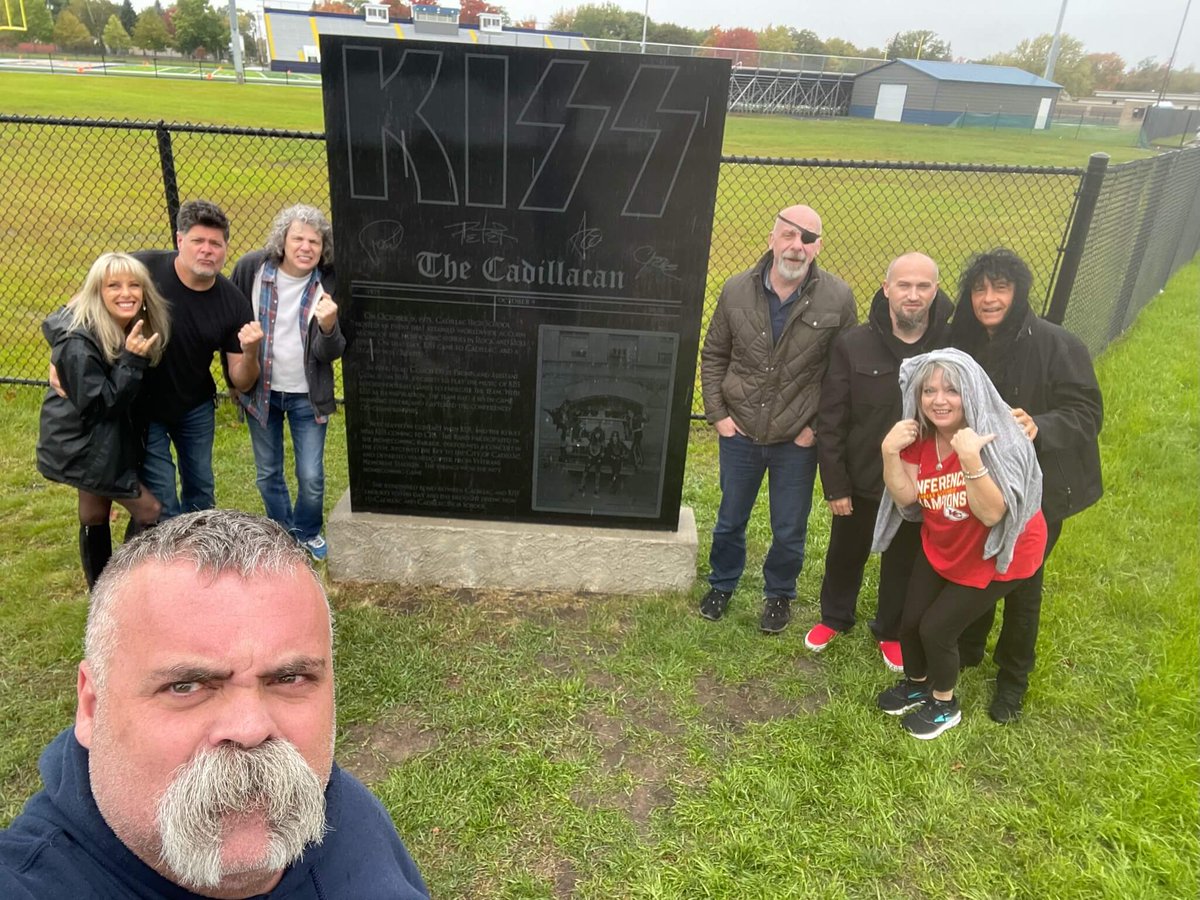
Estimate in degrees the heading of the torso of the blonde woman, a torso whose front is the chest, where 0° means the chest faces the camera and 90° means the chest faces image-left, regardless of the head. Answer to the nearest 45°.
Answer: approximately 315°

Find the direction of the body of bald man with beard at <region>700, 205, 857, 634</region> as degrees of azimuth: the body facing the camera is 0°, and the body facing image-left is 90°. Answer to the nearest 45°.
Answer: approximately 0°

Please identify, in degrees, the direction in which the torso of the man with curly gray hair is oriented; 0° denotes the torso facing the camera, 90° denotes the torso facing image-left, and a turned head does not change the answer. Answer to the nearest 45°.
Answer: approximately 0°

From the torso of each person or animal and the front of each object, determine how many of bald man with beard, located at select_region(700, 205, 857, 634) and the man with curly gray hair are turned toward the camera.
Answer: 2

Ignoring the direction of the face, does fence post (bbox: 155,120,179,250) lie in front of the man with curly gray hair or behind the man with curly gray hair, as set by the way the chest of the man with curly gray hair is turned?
behind

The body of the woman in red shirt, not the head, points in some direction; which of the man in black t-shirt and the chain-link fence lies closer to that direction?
the man in black t-shirt
